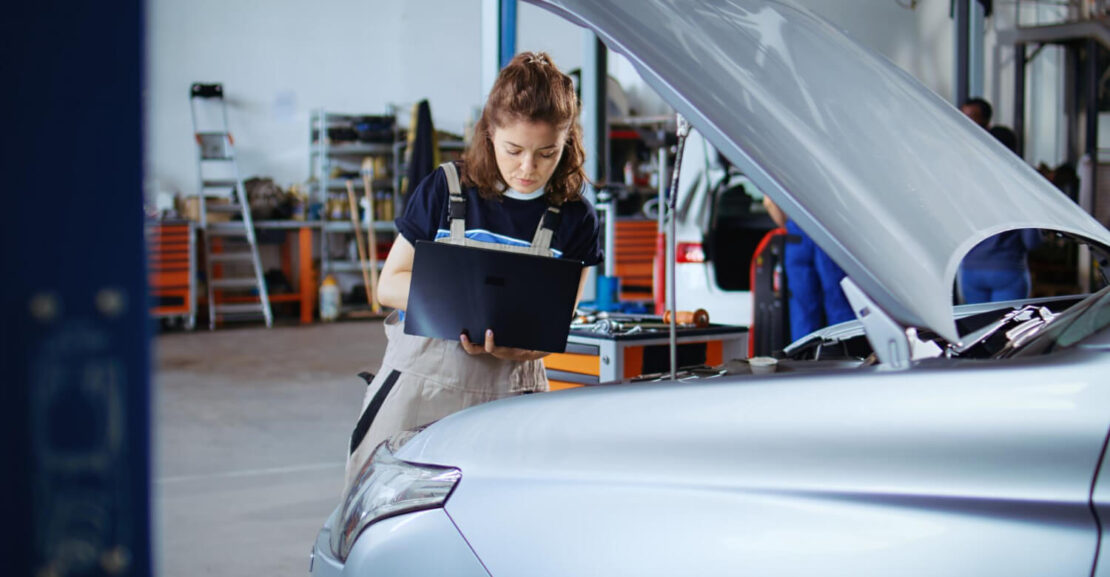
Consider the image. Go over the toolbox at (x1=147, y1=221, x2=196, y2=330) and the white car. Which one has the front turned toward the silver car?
the toolbox

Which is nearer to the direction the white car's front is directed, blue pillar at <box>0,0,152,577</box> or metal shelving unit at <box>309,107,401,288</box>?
the metal shelving unit

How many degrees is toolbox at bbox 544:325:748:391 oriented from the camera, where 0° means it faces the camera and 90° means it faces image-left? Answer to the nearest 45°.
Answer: approximately 45°

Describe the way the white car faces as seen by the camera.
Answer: facing away from the viewer

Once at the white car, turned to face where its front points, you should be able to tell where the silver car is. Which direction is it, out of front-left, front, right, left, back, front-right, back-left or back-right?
back

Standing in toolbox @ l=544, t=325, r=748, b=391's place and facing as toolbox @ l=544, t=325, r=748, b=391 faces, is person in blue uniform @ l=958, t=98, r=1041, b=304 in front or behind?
behind

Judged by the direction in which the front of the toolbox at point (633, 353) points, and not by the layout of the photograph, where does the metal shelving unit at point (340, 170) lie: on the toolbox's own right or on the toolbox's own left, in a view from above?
on the toolbox's own right

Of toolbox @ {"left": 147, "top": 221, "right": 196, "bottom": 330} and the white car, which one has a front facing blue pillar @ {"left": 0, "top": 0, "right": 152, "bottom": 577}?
the toolbox

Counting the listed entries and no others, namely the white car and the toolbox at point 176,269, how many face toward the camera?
1

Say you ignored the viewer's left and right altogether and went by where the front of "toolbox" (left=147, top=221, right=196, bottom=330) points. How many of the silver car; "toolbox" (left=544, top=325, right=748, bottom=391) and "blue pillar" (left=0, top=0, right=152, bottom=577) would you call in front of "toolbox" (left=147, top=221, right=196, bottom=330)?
3

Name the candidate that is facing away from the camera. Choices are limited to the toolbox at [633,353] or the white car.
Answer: the white car

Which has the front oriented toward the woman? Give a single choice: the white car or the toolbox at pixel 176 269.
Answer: the toolbox
